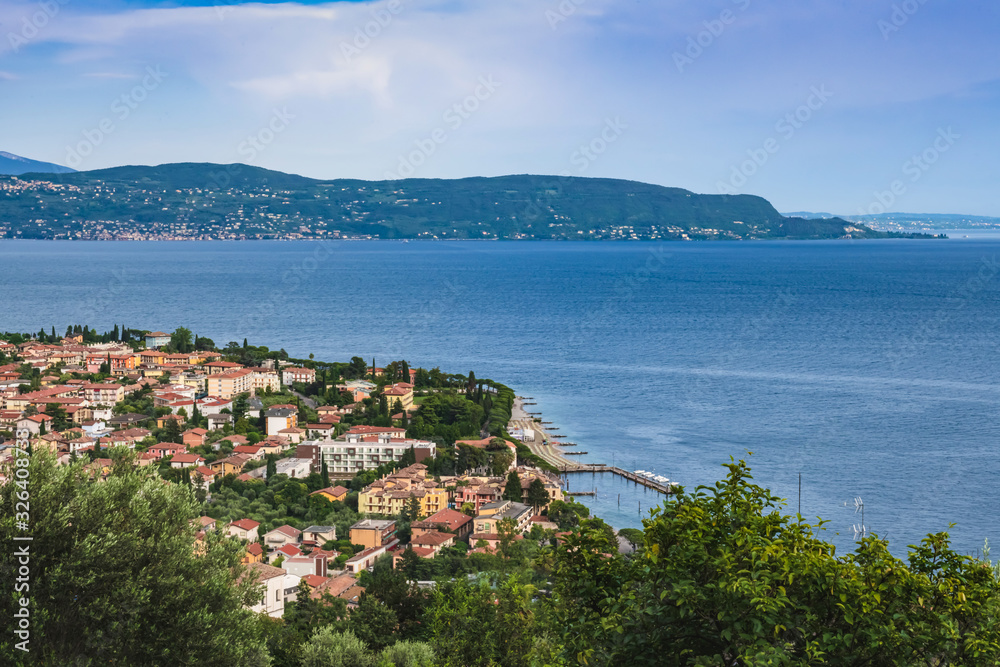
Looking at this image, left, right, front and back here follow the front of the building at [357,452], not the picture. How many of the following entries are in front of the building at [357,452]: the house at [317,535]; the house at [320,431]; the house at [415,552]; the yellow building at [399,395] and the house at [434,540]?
3

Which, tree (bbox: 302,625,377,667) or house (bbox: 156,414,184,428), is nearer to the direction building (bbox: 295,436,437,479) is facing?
the tree

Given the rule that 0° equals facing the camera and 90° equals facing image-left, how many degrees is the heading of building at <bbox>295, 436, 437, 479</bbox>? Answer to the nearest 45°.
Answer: approximately 0°

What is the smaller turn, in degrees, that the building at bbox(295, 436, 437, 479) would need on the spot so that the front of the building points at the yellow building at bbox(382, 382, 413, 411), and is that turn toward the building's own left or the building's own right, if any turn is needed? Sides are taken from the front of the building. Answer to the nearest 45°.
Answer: approximately 180°

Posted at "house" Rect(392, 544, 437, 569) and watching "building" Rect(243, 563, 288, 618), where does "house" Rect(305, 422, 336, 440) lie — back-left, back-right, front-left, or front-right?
back-right

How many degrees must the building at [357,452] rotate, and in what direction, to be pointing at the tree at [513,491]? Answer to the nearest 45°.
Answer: approximately 45° to its left

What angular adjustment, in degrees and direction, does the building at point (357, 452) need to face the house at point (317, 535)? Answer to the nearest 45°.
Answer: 0° — it already faces it

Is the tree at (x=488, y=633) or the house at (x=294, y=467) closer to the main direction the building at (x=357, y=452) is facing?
the tree

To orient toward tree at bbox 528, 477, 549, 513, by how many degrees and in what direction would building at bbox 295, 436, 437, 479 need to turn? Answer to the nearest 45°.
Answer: approximately 45° to its left

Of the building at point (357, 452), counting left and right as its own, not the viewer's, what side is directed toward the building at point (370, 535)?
front

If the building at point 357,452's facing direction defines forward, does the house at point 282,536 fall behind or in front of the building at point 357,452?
in front

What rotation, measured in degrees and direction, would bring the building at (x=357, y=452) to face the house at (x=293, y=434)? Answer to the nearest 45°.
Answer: approximately 135° to its right

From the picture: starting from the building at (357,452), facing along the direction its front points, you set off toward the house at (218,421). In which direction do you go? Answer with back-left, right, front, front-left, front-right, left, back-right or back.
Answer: back-right

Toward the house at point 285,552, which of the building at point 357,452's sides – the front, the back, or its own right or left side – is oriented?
front

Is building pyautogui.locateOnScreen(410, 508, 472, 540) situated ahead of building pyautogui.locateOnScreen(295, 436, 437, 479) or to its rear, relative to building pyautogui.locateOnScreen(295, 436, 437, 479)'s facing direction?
ahead
